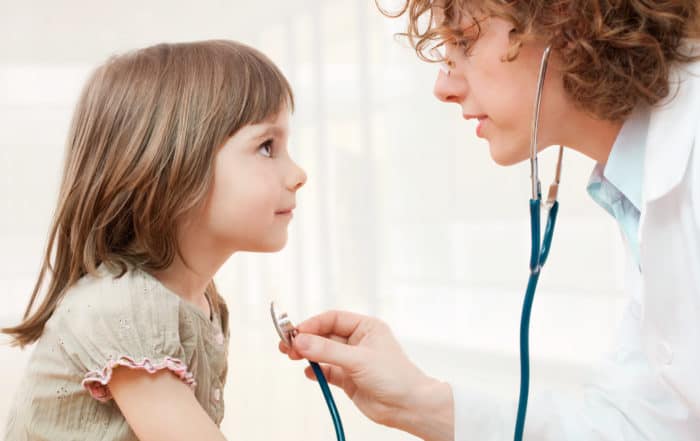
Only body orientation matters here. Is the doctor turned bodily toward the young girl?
yes

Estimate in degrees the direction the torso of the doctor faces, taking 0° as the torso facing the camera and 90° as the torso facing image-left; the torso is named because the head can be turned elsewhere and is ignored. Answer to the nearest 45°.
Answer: approximately 90°

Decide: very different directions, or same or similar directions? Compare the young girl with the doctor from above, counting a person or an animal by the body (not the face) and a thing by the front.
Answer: very different directions

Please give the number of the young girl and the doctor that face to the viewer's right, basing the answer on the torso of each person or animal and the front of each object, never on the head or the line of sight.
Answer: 1

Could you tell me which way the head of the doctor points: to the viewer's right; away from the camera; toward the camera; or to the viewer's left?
to the viewer's left

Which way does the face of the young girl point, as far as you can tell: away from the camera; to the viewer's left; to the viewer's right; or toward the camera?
to the viewer's right

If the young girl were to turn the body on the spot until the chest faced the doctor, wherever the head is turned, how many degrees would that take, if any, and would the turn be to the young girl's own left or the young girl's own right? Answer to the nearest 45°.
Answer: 0° — they already face them

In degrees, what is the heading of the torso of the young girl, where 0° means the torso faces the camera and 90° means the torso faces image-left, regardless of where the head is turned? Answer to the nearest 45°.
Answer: approximately 270°
